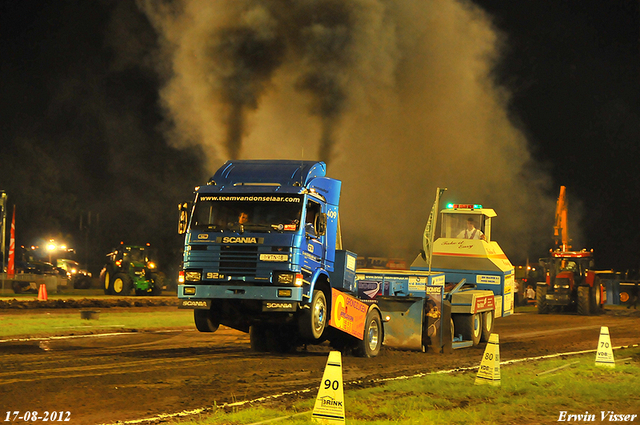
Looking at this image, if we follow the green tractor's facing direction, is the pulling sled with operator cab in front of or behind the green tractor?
in front

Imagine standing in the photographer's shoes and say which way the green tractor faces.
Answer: facing the viewer and to the right of the viewer

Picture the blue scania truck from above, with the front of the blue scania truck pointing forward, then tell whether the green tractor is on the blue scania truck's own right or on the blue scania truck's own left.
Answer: on the blue scania truck's own right

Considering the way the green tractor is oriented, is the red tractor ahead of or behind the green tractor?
ahead

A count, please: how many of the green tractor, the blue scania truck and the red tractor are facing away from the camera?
0

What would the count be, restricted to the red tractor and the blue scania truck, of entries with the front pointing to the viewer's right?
0

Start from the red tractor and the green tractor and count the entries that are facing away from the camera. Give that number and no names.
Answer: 0

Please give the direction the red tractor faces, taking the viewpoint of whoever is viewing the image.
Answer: facing the viewer and to the left of the viewer

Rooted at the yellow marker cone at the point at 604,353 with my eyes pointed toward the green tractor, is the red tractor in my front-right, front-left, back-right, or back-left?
front-right

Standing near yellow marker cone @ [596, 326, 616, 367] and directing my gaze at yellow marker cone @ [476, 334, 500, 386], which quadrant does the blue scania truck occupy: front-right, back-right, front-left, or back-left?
front-right

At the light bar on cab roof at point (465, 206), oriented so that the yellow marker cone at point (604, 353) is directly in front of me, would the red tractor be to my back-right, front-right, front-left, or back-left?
back-left

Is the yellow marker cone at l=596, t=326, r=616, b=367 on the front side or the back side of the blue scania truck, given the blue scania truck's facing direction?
on the back side
